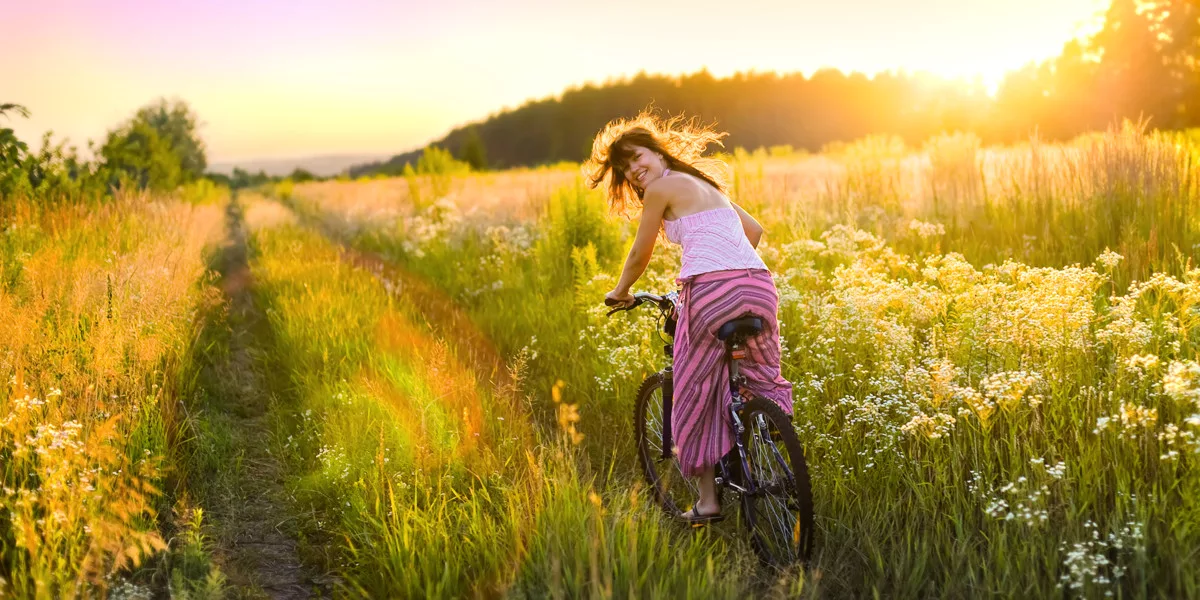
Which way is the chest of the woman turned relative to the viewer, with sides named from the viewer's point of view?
facing away from the viewer and to the left of the viewer

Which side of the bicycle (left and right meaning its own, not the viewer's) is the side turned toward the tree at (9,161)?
front

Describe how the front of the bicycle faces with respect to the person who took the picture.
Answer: facing away from the viewer and to the left of the viewer

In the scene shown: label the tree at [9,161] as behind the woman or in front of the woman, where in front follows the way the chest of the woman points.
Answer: in front
